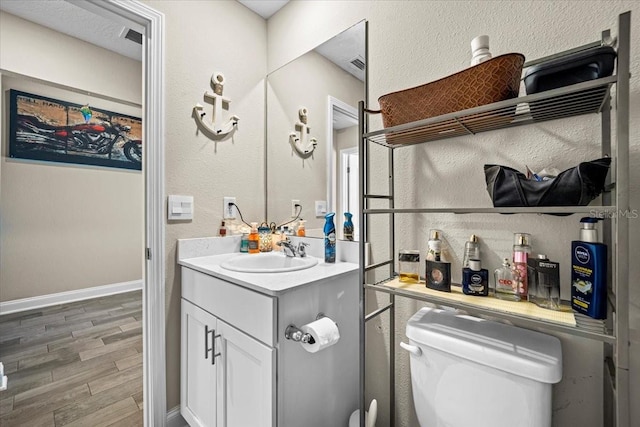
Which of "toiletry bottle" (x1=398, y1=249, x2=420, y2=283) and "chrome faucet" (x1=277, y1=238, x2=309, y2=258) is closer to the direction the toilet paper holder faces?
the toiletry bottle

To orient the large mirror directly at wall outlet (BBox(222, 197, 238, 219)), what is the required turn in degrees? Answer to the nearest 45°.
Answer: approximately 45° to its right

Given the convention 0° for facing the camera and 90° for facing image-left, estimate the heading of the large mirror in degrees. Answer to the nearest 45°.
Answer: approximately 45°

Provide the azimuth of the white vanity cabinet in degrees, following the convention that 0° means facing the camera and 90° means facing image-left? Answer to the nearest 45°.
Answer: approximately 45°

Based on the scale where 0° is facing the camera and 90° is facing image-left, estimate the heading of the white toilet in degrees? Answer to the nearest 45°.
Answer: approximately 45°
